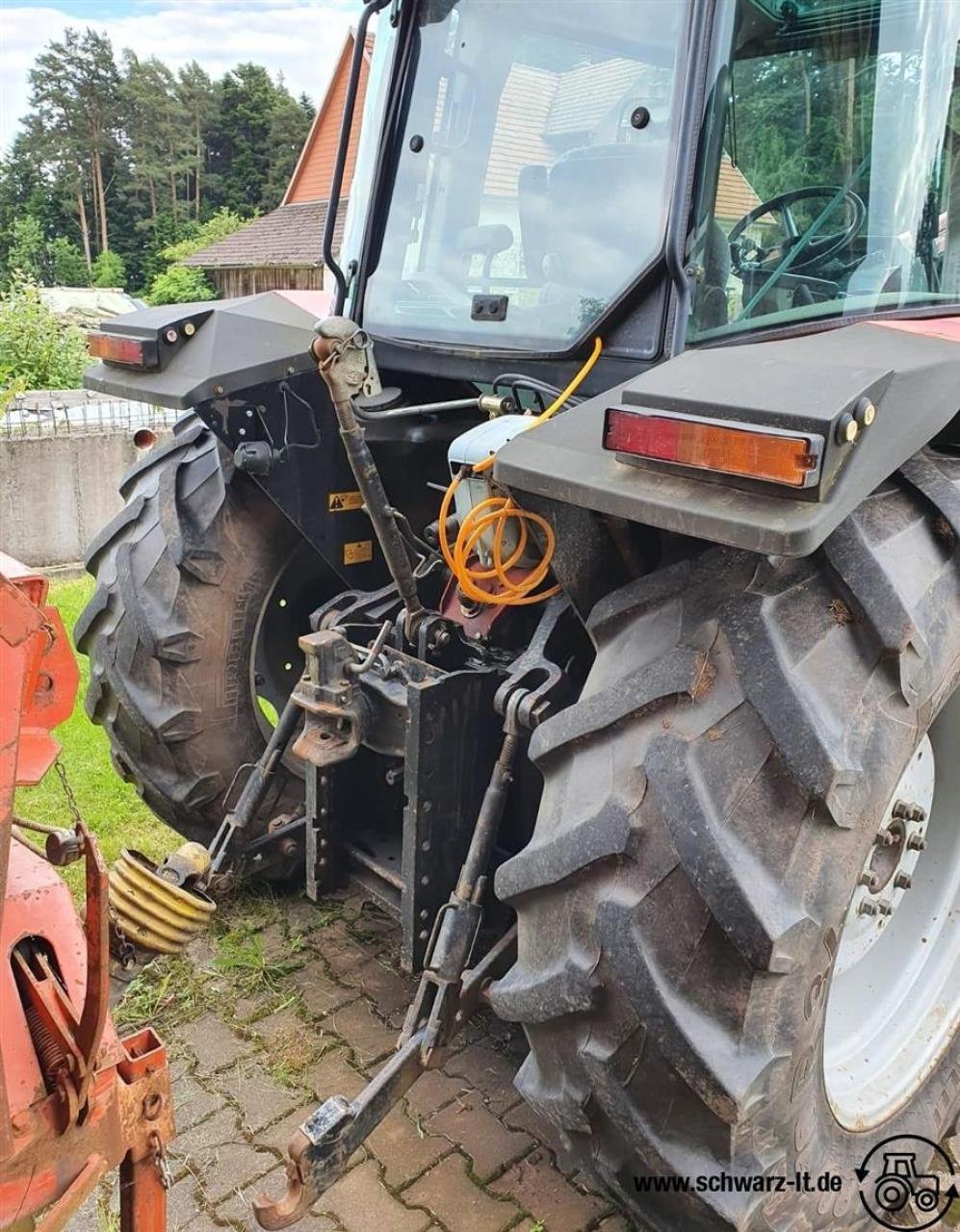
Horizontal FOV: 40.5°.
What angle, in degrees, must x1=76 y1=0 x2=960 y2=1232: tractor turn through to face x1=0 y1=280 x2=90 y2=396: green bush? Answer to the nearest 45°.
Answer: approximately 90° to its left
